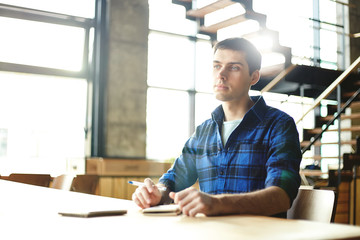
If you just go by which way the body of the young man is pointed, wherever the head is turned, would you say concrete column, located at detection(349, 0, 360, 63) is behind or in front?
behind

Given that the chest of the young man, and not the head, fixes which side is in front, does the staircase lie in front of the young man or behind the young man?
behind

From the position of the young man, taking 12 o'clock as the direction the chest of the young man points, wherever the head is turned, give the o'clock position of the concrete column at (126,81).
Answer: The concrete column is roughly at 4 o'clock from the young man.

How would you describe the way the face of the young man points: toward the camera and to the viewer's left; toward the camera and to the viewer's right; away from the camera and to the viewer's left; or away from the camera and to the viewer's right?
toward the camera and to the viewer's left

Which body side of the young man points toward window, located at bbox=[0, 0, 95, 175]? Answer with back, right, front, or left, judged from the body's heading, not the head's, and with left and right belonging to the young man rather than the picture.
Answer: right

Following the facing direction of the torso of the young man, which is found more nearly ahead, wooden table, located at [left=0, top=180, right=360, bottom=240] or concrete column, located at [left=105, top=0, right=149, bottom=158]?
the wooden table

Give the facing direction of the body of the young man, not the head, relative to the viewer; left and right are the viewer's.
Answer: facing the viewer and to the left of the viewer

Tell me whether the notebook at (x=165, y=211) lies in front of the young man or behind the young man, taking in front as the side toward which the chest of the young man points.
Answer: in front

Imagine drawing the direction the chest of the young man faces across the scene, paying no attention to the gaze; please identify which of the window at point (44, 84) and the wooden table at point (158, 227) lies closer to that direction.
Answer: the wooden table

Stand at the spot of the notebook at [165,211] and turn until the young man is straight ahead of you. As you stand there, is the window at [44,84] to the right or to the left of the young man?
left

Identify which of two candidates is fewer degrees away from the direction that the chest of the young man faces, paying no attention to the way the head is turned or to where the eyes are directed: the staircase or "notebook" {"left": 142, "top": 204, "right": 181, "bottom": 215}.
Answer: the notebook
